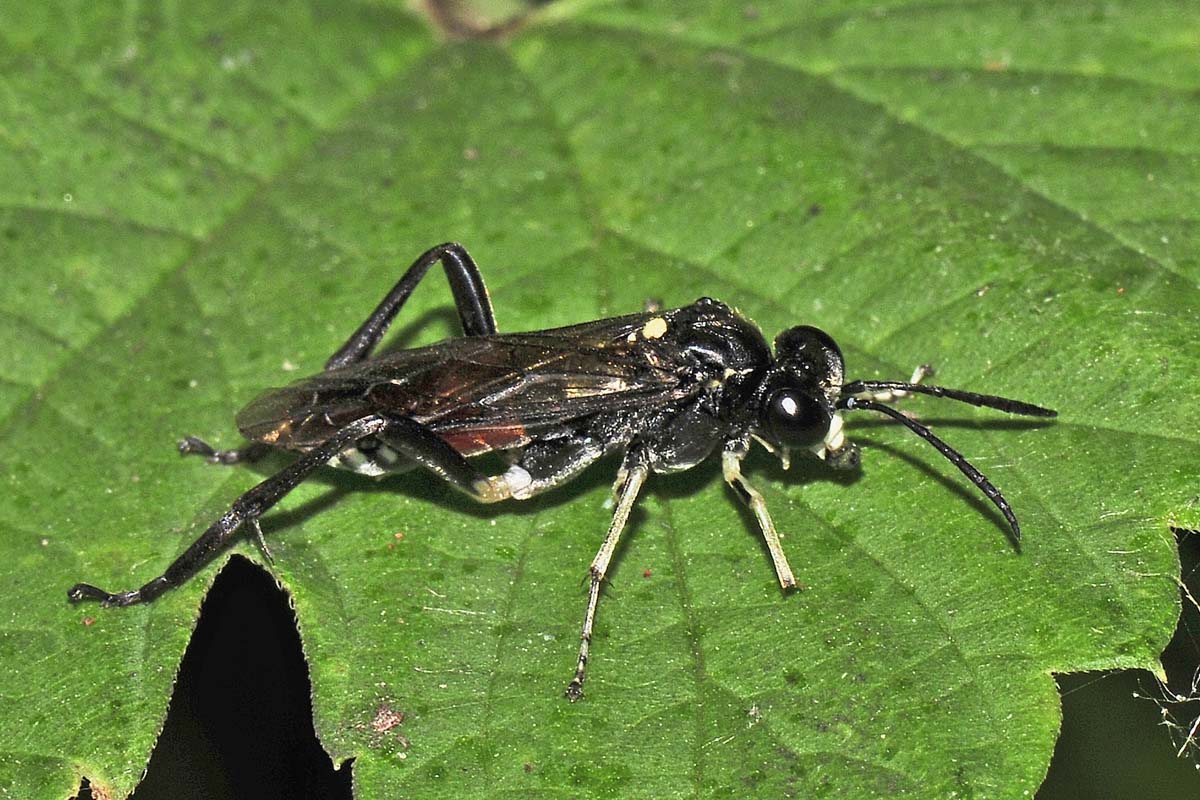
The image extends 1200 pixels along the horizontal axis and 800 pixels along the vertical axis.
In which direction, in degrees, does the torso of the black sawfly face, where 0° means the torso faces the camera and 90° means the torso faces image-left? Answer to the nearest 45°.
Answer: approximately 270°
